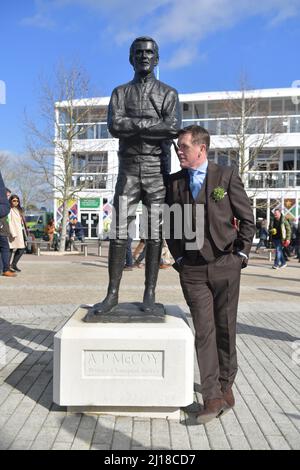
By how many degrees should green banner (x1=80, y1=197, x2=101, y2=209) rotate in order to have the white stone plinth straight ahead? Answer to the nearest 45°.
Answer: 0° — it already faces it

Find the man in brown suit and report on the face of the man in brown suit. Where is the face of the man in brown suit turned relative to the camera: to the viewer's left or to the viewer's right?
to the viewer's left

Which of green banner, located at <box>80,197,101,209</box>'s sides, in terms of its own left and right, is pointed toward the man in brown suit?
front

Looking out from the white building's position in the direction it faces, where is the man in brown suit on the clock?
The man in brown suit is roughly at 12 o'clock from the white building.

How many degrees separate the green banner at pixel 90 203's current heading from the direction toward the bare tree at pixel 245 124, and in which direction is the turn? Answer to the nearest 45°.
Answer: approximately 45° to its left

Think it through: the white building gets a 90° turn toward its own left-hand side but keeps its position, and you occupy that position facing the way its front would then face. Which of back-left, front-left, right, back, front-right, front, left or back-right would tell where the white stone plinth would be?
right

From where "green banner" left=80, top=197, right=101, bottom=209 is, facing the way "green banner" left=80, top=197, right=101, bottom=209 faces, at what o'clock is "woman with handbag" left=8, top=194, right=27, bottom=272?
The woman with handbag is roughly at 12 o'clock from the green banner.

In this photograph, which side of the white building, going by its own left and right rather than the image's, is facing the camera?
front
